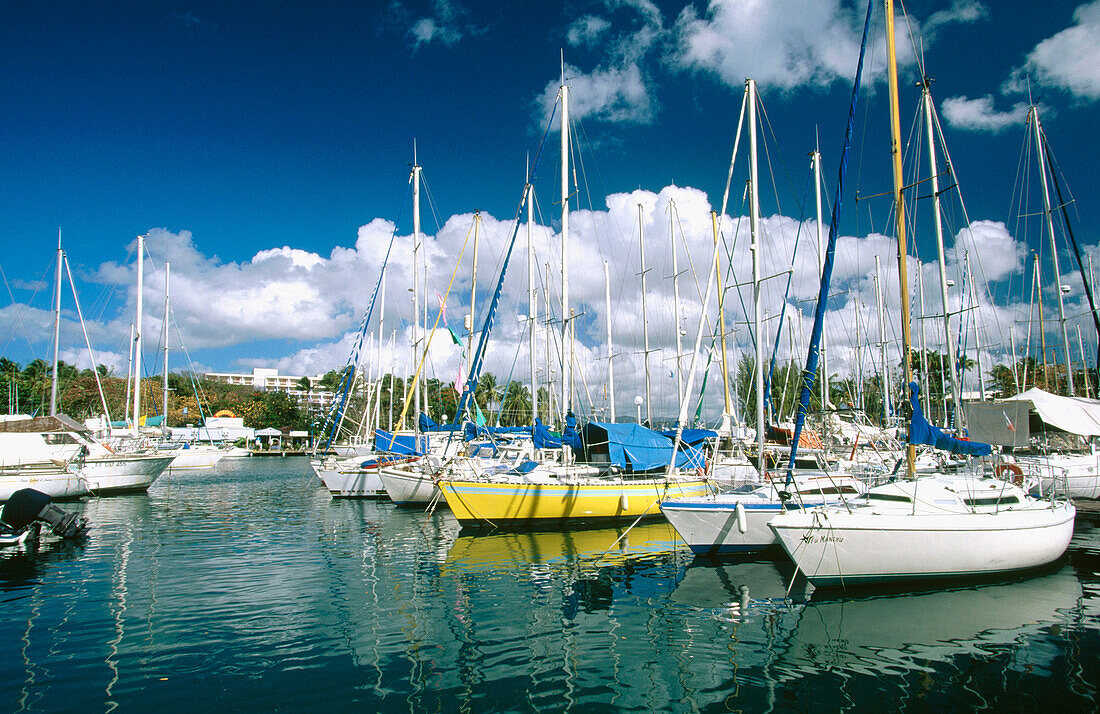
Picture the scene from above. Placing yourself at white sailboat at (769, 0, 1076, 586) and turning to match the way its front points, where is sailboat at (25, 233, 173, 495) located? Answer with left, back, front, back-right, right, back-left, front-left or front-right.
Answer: front-right

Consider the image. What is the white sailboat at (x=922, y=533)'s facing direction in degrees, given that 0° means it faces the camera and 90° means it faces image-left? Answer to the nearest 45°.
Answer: approximately 45°

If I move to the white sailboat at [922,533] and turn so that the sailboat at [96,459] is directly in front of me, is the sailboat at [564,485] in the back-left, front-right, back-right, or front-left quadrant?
front-right

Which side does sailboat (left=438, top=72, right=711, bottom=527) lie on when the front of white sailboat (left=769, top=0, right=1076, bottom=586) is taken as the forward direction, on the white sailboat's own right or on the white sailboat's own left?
on the white sailboat's own right
